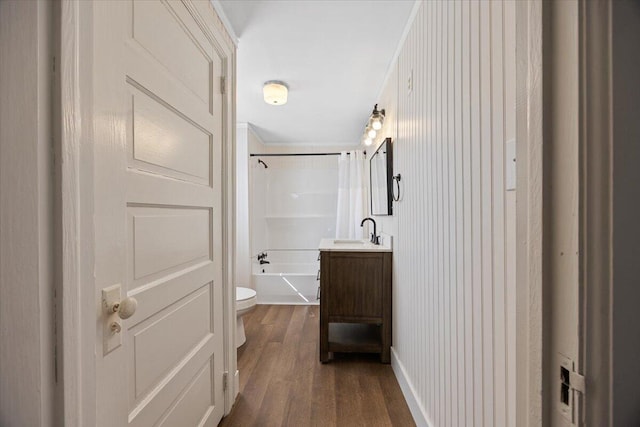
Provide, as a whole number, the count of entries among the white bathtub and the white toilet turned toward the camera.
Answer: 1

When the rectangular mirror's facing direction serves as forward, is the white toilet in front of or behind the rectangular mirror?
in front

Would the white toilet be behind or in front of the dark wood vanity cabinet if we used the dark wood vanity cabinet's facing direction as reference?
in front

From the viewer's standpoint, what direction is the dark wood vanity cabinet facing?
to the viewer's left

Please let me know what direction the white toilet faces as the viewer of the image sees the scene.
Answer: facing to the right of the viewer

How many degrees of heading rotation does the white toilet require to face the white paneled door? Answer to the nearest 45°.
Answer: approximately 90° to its right

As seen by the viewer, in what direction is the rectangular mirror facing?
to the viewer's left

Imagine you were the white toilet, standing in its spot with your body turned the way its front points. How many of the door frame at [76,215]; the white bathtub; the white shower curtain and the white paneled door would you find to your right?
2

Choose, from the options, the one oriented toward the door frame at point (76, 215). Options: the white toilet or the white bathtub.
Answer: the white bathtub

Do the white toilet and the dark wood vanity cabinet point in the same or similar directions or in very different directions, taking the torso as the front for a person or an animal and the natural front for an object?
very different directions

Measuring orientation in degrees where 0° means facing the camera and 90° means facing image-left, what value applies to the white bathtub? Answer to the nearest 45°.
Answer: approximately 0°
